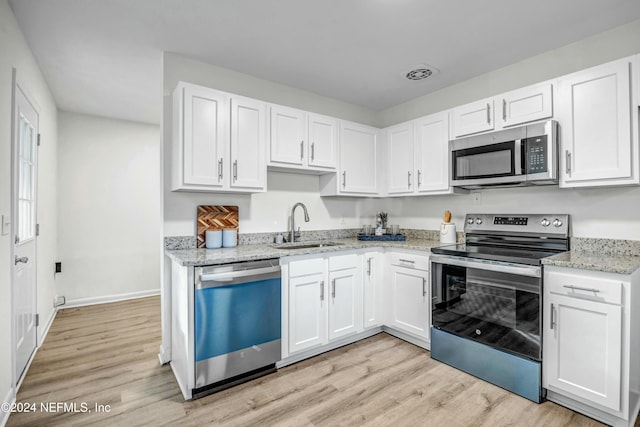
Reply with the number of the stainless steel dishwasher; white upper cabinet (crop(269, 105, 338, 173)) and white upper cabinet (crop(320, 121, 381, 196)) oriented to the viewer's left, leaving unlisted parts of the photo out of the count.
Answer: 0

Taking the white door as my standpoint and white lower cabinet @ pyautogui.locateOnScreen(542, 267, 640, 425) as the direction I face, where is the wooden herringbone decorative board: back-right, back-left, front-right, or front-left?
front-left

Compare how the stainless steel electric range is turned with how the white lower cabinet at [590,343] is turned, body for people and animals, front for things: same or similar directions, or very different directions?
same or similar directions

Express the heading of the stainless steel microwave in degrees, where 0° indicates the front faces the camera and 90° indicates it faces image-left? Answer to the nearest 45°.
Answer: approximately 45°

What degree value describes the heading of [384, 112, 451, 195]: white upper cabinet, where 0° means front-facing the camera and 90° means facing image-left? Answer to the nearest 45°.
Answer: approximately 45°

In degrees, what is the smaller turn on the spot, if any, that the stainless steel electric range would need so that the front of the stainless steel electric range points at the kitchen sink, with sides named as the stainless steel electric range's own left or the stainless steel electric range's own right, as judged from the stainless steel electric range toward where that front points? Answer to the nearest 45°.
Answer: approximately 45° to the stainless steel electric range's own right

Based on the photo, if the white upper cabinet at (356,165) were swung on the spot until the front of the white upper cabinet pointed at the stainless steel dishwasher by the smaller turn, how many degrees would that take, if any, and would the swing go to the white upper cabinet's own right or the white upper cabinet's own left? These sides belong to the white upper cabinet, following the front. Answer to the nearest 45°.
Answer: approximately 90° to the white upper cabinet's own right

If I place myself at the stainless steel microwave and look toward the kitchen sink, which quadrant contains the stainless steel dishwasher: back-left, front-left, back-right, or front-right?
front-left

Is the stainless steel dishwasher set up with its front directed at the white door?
no

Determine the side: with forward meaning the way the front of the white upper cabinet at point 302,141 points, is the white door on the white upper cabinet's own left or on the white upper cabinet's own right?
on the white upper cabinet's own right

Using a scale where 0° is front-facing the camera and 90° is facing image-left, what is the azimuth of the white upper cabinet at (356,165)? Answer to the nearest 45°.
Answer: approximately 315°

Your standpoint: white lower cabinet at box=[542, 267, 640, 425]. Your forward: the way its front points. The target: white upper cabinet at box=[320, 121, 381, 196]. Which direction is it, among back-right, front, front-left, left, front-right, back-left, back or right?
front-right

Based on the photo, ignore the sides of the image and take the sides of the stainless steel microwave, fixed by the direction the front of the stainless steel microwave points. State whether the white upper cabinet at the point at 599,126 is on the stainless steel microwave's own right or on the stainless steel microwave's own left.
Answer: on the stainless steel microwave's own left

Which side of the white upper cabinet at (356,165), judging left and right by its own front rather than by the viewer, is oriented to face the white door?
right

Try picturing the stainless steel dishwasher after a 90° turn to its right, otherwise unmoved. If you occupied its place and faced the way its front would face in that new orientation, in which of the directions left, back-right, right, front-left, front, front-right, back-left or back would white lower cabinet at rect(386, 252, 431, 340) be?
back-left

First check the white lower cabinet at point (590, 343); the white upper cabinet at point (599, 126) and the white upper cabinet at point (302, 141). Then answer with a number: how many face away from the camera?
0

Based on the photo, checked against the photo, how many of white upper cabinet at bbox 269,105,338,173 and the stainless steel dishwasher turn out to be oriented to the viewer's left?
0

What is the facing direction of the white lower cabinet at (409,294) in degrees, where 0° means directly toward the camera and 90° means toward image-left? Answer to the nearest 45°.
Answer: approximately 45°
